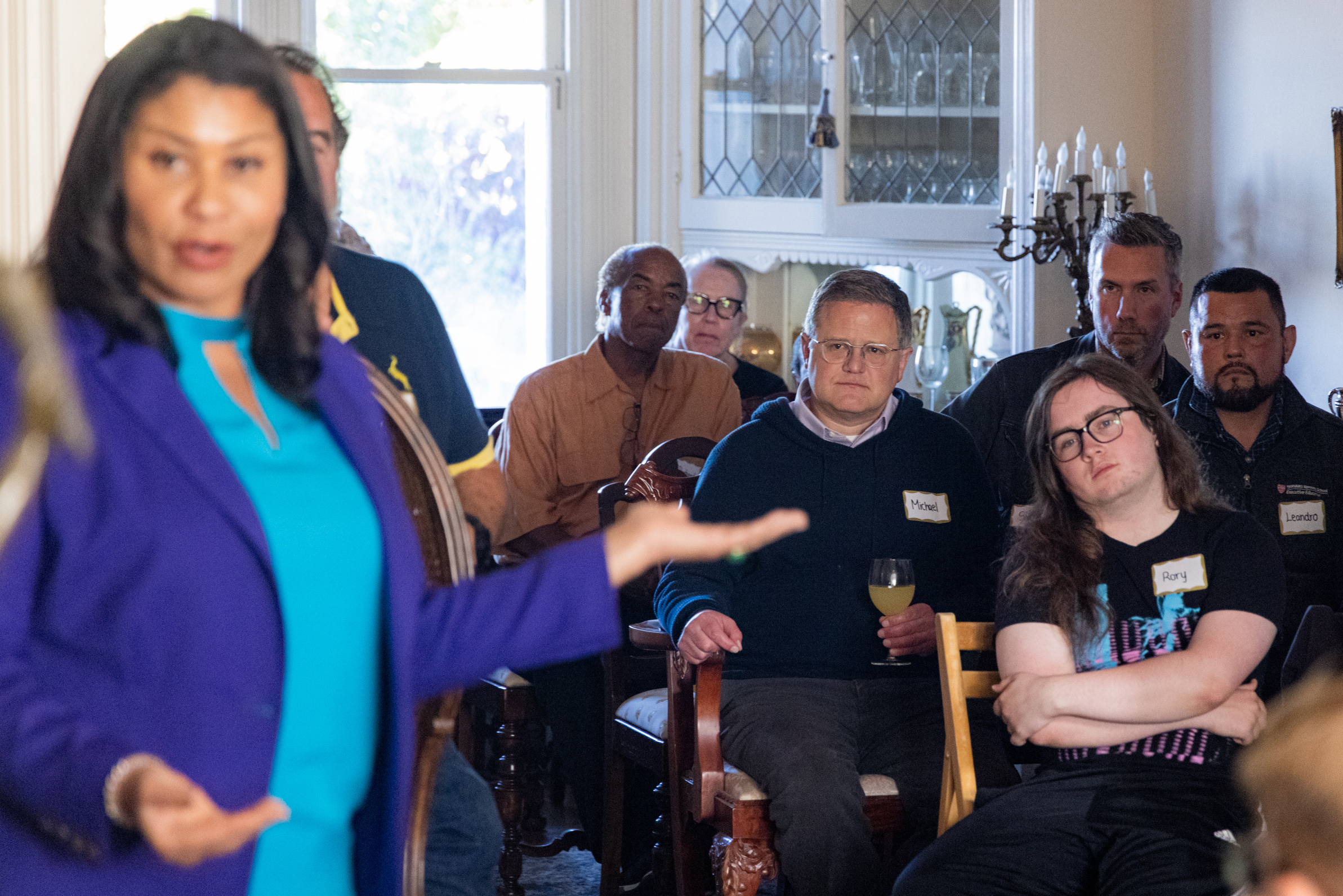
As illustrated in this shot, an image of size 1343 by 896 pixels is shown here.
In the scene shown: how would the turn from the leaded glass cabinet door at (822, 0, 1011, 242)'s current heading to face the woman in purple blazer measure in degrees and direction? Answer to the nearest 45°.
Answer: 0° — it already faces them

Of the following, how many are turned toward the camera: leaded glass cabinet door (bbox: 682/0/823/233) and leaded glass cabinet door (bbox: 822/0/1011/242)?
2

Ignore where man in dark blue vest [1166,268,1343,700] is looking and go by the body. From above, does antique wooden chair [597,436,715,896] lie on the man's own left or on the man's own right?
on the man's own right

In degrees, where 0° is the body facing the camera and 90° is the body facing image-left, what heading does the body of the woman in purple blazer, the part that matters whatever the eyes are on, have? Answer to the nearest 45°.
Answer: approximately 315°

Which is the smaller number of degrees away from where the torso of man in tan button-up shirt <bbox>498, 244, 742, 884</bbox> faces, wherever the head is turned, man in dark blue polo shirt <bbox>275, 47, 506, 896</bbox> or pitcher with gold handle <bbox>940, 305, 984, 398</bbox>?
the man in dark blue polo shirt
